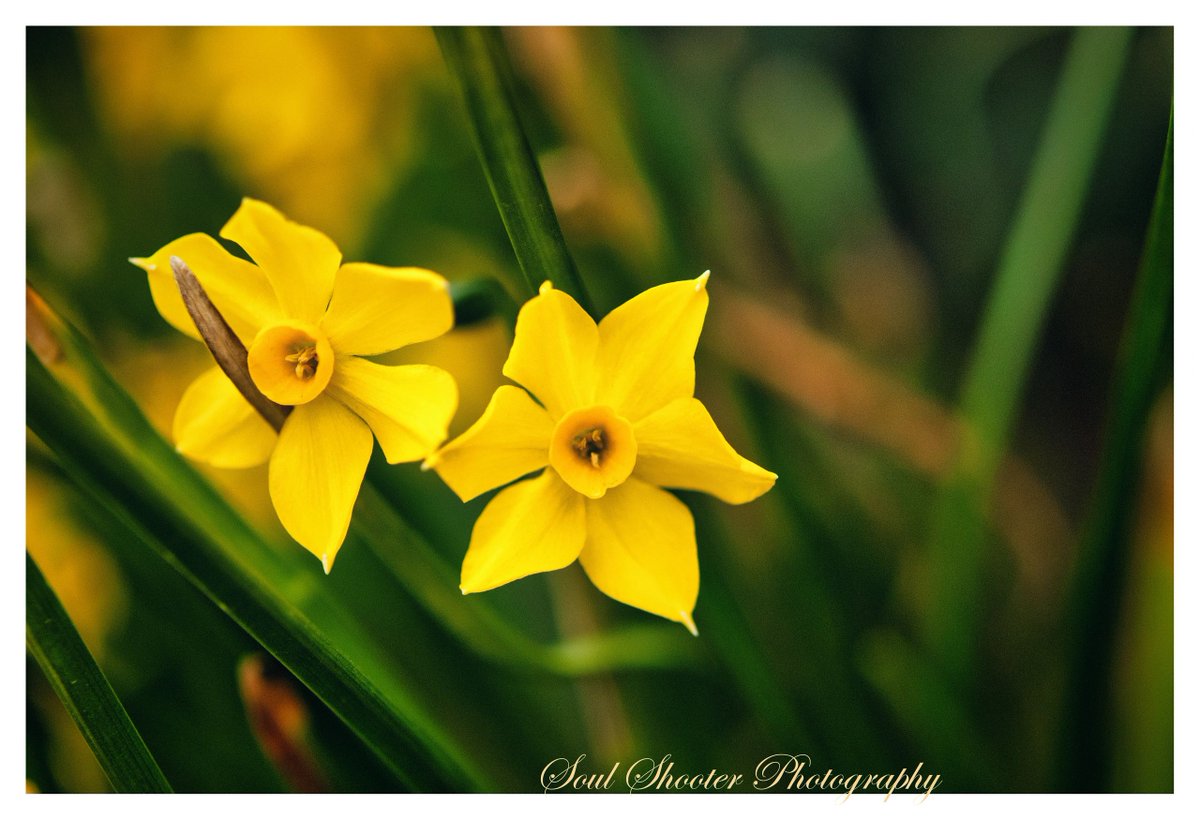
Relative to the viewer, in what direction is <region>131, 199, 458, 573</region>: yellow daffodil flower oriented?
toward the camera

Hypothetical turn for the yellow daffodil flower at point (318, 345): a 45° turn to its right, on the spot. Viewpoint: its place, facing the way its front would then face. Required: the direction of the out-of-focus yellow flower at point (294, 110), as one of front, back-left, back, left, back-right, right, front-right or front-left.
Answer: back-right

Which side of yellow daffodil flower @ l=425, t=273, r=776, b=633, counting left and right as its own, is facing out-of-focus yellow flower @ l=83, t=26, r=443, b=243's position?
back

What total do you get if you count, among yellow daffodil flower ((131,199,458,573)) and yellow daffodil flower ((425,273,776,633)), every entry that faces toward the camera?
2

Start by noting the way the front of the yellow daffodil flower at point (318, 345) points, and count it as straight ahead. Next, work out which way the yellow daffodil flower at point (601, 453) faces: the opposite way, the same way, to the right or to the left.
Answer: the same way

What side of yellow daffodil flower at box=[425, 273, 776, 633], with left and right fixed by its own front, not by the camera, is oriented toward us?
front
